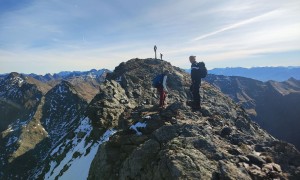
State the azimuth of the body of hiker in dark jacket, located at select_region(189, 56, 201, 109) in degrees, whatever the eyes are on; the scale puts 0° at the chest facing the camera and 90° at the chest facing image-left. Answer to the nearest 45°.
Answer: approximately 90°
